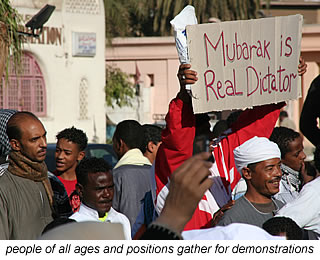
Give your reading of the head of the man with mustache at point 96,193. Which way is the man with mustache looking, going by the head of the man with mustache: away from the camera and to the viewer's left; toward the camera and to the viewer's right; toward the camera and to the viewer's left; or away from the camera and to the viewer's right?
toward the camera and to the viewer's right

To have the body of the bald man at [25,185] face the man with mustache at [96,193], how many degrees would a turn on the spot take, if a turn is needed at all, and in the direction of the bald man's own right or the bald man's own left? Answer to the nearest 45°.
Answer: approximately 45° to the bald man's own left

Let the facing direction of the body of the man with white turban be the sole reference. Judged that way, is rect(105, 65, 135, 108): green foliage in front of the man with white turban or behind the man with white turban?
behind

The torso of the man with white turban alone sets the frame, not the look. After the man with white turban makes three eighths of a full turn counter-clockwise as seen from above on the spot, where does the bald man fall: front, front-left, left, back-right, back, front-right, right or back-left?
left

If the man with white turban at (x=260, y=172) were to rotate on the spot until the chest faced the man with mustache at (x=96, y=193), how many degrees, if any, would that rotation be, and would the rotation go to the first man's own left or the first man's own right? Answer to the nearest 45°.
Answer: approximately 135° to the first man's own right

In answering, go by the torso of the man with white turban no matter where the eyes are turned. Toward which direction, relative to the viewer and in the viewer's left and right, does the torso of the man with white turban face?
facing the viewer and to the right of the viewer

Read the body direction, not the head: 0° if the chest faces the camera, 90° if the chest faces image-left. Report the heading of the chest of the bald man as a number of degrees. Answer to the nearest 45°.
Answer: approximately 315°

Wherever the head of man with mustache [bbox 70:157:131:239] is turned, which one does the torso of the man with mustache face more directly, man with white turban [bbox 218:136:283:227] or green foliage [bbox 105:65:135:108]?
the man with white turban
